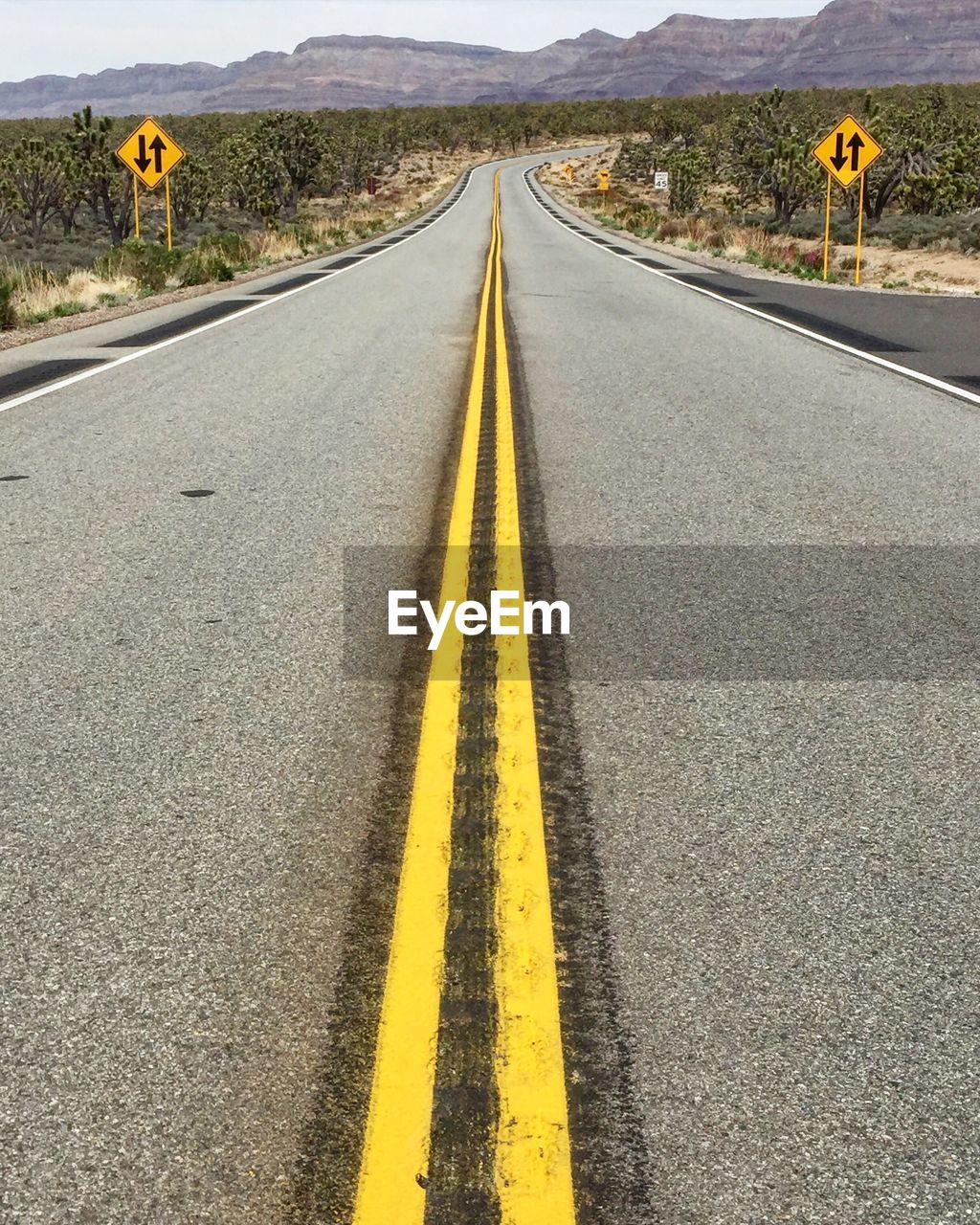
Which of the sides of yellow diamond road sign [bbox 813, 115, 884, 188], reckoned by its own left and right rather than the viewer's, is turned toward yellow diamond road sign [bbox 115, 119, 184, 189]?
right

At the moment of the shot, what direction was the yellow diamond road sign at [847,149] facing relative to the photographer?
facing the viewer

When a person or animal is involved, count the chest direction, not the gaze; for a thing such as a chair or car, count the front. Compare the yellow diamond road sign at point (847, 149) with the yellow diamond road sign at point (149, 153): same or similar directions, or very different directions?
same or similar directions

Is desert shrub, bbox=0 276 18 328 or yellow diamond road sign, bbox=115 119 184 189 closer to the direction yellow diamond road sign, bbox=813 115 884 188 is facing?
the desert shrub

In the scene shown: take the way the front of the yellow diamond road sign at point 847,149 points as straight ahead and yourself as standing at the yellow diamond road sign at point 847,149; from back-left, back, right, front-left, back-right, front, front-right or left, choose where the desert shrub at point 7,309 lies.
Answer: front-right

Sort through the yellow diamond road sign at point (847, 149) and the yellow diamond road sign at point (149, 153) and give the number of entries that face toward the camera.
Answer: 2

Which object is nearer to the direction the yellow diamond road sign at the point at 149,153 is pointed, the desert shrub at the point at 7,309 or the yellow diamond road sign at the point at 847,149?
the desert shrub

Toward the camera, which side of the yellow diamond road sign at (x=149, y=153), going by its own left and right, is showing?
front

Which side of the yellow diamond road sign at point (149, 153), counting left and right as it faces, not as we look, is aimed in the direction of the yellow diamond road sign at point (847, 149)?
left

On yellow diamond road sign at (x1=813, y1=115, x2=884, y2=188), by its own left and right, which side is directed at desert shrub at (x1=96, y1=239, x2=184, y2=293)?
right
